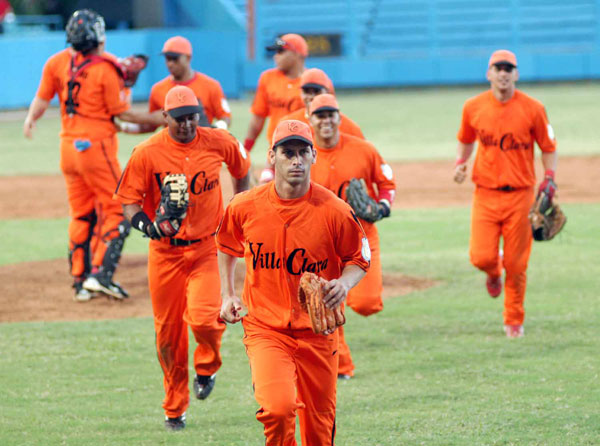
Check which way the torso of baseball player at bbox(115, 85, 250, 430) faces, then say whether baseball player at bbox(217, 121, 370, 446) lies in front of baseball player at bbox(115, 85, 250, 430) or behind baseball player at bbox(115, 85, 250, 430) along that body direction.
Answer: in front

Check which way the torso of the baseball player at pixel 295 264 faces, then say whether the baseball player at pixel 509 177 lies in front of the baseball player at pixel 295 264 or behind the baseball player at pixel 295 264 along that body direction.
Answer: behind

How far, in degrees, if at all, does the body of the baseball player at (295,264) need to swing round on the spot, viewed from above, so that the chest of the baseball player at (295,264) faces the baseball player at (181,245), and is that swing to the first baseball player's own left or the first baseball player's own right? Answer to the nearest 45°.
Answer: approximately 135° to the first baseball player's own right

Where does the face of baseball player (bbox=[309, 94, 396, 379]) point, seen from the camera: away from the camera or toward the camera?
toward the camera

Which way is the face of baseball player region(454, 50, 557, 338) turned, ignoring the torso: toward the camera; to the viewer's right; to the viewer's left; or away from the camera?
toward the camera

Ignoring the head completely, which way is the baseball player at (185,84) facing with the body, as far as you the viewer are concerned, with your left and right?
facing the viewer and to the left of the viewer

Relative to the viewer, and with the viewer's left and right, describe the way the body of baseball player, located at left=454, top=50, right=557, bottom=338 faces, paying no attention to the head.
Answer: facing the viewer

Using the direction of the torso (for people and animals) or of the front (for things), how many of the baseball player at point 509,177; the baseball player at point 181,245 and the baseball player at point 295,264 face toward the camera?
3

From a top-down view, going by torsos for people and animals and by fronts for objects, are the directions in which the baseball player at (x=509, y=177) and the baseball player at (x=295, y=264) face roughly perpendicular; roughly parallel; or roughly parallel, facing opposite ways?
roughly parallel

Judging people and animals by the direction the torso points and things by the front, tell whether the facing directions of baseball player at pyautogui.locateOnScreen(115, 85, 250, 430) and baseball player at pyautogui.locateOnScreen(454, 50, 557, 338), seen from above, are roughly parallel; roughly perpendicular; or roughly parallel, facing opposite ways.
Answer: roughly parallel

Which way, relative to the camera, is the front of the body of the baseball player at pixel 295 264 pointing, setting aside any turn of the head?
toward the camera
